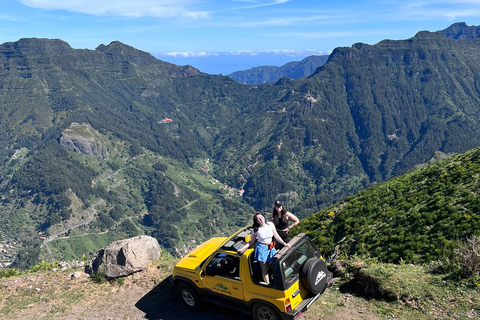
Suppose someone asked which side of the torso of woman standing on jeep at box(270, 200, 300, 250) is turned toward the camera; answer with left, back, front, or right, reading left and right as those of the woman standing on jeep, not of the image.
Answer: front

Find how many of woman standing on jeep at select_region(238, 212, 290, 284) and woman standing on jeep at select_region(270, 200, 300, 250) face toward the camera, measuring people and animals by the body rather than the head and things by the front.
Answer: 2

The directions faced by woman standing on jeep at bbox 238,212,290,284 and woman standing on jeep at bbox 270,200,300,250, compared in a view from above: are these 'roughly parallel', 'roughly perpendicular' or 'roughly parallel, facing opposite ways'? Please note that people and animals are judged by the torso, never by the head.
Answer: roughly parallel

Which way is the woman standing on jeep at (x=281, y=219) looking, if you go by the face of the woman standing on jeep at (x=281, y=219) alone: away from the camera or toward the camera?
toward the camera

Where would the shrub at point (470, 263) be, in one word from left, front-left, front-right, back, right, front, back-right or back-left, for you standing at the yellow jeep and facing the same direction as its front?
back-right

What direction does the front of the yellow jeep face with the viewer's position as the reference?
facing away from the viewer and to the left of the viewer

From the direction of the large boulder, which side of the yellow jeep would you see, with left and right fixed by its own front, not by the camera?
front

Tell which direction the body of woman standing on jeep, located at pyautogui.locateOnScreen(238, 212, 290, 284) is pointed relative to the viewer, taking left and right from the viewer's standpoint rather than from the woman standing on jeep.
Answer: facing the viewer

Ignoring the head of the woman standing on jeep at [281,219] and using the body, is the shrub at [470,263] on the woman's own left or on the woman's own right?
on the woman's own left

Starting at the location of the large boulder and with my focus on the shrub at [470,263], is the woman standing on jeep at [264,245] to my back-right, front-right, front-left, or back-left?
front-right
